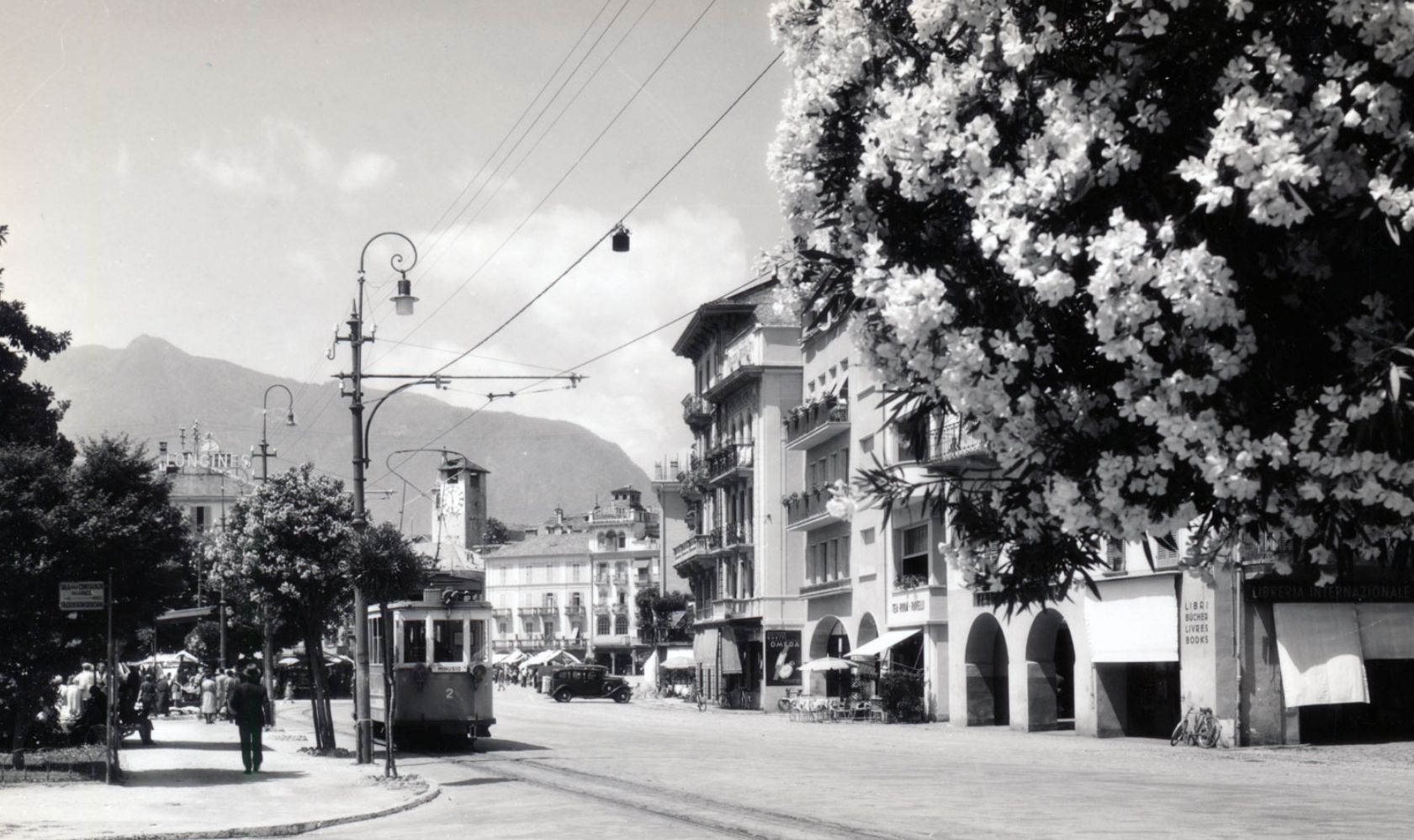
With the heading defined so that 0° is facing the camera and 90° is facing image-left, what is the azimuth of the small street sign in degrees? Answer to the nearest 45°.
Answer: approximately 0°

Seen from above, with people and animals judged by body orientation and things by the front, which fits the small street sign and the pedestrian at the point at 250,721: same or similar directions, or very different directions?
very different directions

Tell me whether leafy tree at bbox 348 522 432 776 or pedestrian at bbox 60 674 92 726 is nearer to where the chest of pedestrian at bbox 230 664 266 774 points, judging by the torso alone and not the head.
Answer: the pedestrian

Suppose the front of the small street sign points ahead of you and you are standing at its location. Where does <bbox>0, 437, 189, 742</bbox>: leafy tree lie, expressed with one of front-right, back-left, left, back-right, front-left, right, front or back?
back

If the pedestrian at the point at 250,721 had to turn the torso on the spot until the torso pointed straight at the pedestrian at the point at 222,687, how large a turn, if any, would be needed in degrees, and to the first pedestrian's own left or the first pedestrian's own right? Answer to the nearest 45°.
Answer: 0° — they already face them

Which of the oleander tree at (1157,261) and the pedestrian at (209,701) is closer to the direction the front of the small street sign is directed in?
the oleander tree

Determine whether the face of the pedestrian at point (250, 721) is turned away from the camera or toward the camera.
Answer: away from the camera

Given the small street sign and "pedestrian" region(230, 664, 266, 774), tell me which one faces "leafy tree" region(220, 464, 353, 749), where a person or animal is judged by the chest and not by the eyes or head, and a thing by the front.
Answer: the pedestrian

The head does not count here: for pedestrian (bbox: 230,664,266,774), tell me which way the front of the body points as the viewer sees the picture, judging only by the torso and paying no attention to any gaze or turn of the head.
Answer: away from the camera

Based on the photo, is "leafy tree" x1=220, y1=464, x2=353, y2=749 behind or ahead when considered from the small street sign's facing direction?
behind
